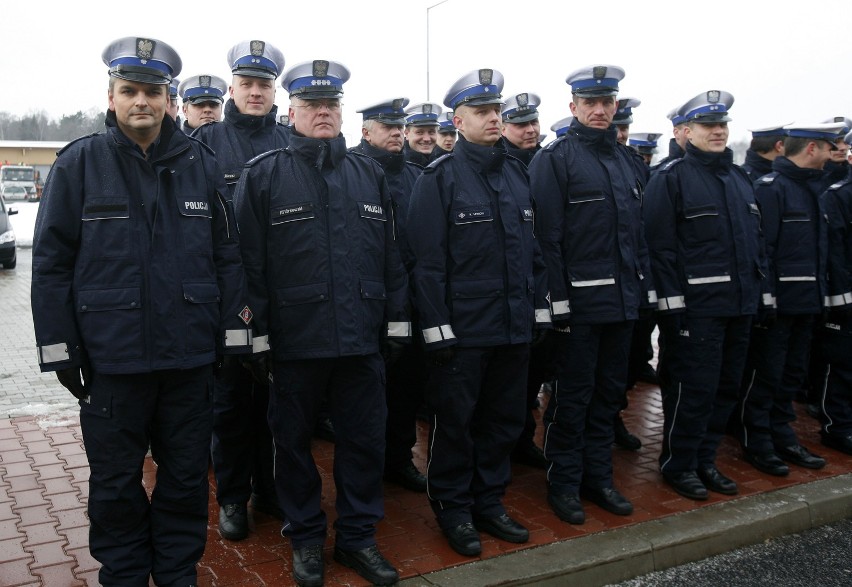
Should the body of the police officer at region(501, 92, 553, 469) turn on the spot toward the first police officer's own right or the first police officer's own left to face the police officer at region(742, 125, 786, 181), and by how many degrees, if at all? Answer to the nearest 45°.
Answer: approximately 45° to the first police officer's own left

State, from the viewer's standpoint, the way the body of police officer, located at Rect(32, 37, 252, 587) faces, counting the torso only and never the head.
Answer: toward the camera

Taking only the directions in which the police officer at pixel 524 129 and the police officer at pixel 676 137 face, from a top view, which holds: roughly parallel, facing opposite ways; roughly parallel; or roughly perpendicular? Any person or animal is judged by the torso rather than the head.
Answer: roughly parallel

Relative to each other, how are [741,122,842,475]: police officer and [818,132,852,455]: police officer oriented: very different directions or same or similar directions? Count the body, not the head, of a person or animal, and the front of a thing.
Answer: same or similar directions

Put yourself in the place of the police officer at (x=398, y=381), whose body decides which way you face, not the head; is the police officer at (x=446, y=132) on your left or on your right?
on your left

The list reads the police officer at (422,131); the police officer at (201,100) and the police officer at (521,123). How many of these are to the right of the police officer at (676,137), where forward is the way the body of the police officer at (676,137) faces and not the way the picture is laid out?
3

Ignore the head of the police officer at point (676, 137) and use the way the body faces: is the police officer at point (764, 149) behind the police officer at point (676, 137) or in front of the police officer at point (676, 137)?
in front

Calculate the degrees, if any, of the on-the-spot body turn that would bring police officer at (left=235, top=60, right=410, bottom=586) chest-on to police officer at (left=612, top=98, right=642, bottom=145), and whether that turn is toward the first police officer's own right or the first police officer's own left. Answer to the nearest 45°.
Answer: approximately 135° to the first police officer's own left

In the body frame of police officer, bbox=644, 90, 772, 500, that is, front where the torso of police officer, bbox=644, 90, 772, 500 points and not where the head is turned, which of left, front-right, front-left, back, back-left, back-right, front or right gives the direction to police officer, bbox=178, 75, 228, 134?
back-right

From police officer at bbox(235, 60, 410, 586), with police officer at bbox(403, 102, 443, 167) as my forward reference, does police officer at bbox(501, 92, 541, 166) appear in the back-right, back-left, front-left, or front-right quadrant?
front-right

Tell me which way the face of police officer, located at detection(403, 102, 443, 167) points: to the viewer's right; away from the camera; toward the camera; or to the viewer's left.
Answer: toward the camera

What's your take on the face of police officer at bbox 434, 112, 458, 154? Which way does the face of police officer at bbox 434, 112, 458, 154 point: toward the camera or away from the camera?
toward the camera

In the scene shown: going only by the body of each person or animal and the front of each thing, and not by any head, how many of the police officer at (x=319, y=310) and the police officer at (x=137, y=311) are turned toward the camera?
2

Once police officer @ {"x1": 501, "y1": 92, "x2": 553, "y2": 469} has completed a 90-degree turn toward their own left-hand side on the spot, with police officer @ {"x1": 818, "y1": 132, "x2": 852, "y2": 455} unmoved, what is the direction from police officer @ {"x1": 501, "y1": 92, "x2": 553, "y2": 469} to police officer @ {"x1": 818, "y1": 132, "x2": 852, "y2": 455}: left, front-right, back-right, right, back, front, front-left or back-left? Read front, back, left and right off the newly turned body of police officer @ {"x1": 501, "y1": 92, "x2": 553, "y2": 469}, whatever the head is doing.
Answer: front-right

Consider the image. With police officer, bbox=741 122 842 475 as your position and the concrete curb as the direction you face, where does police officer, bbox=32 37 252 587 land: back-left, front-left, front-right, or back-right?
front-right
